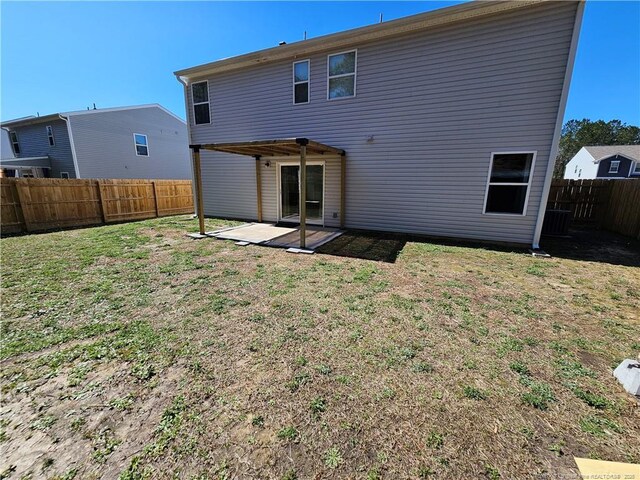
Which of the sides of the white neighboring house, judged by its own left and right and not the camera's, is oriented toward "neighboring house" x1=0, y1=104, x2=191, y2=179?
right

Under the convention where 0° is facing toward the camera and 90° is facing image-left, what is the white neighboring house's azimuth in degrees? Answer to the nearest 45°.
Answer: approximately 315°

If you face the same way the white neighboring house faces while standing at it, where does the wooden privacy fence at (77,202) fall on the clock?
The wooden privacy fence is roughly at 2 o'clock from the white neighboring house.

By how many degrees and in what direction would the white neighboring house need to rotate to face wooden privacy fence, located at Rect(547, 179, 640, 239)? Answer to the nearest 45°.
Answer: approximately 45° to its right

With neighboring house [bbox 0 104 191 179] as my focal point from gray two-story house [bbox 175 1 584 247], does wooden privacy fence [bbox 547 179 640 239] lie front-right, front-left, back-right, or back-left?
back-right

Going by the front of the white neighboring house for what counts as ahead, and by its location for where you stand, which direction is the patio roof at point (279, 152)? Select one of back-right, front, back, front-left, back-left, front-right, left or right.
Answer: front-right

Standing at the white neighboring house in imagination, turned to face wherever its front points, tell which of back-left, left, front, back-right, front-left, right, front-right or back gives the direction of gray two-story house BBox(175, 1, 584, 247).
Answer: front-right
